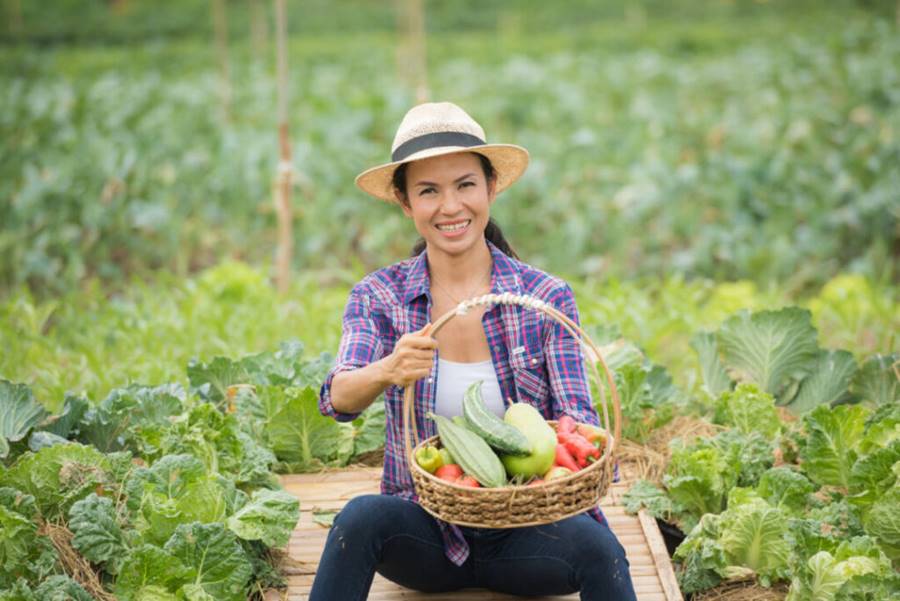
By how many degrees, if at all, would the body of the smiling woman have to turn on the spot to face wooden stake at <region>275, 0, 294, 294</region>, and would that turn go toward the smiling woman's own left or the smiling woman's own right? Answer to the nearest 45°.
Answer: approximately 180°

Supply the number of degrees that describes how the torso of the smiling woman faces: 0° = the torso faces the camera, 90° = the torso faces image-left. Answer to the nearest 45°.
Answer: approximately 0°
